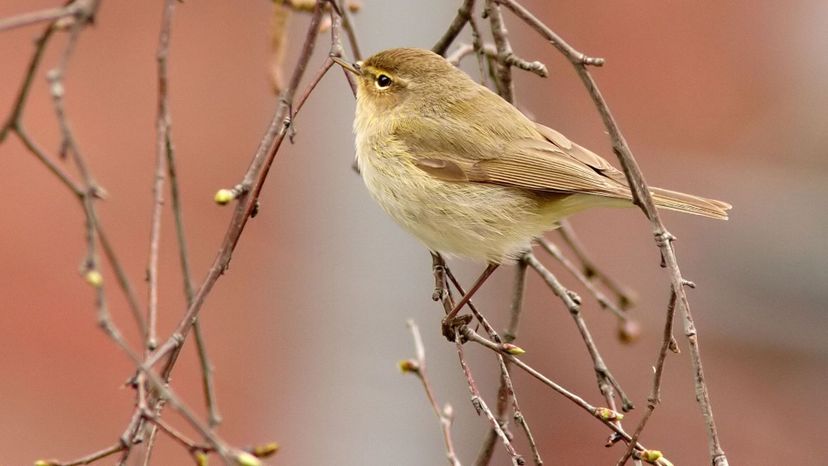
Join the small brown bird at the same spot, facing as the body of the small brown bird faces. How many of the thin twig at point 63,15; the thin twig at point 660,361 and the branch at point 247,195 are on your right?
0

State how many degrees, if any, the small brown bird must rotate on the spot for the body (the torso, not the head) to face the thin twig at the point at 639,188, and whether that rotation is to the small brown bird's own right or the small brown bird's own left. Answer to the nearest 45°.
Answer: approximately 135° to the small brown bird's own left

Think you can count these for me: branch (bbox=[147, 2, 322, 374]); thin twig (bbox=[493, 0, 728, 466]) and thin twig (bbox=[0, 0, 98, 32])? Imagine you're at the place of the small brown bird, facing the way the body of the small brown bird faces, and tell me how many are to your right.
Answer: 0

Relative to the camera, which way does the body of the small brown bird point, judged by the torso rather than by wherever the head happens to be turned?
to the viewer's left
